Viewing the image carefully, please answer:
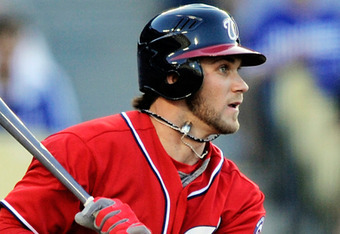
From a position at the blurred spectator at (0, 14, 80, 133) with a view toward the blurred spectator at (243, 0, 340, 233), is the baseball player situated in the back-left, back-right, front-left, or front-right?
front-right

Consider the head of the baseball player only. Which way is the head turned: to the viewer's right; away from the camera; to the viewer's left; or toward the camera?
to the viewer's right

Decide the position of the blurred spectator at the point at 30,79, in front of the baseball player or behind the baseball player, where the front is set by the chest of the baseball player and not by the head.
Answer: behind

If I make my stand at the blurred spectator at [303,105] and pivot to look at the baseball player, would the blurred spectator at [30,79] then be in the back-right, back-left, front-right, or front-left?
front-right

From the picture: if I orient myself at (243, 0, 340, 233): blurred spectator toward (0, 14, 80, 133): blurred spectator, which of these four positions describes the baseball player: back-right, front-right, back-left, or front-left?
front-left

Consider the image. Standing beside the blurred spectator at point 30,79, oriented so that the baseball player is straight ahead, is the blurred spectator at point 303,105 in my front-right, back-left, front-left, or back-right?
front-left
